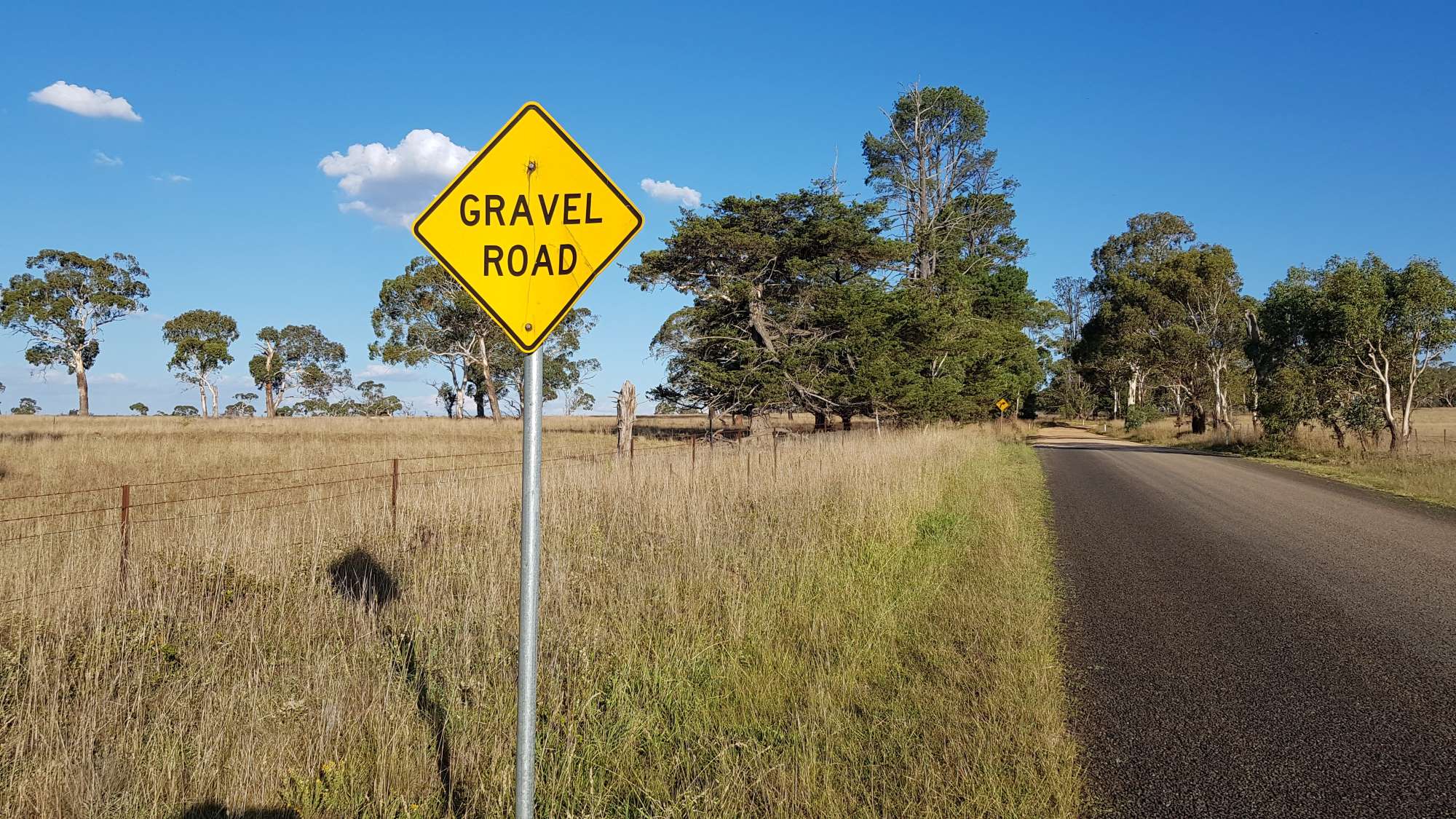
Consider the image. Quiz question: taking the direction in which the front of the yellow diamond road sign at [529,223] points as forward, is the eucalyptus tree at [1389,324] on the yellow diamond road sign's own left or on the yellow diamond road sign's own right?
on the yellow diamond road sign's own left

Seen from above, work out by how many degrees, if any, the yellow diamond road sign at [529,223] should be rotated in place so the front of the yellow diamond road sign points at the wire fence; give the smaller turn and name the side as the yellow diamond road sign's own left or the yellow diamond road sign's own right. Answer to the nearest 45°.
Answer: approximately 135° to the yellow diamond road sign's own right

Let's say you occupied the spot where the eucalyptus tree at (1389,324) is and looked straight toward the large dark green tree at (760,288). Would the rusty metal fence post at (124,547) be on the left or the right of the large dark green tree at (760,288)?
left

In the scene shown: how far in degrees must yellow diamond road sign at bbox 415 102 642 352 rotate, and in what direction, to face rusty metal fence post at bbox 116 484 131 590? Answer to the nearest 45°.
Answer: approximately 135° to its right

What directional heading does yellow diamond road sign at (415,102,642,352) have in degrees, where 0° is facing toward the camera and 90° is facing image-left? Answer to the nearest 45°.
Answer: approximately 0°

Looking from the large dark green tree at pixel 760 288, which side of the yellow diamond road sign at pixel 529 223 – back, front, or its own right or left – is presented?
back
